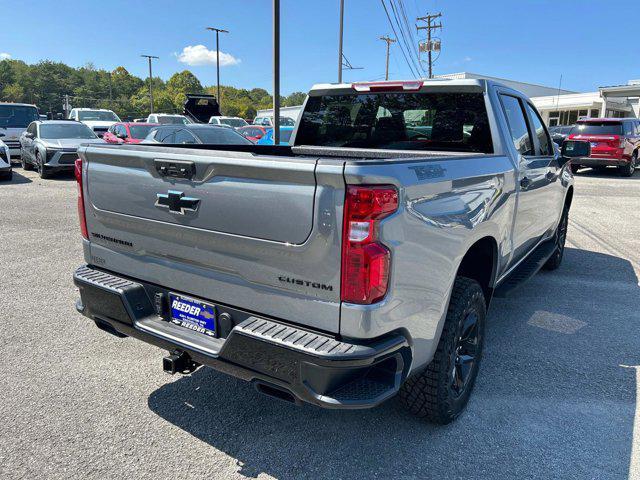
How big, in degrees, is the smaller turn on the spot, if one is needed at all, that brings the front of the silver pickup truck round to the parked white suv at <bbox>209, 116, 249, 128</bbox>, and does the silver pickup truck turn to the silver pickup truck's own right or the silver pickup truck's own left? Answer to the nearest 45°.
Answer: approximately 45° to the silver pickup truck's own left

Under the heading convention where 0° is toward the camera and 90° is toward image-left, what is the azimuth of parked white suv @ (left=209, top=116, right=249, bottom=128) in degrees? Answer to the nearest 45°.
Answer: approximately 315°

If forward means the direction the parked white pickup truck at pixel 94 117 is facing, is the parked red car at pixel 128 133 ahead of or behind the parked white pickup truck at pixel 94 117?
ahead

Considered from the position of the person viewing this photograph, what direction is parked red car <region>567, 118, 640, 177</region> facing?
facing away from the viewer and to the right of the viewer

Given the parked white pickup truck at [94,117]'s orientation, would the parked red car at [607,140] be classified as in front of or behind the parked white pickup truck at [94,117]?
in front

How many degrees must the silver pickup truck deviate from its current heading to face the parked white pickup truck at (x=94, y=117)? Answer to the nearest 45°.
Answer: approximately 90° to its left

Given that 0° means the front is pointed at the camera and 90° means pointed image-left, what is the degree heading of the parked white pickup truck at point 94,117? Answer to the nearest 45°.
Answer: approximately 315°

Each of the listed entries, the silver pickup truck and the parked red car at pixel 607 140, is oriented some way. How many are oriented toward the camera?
0

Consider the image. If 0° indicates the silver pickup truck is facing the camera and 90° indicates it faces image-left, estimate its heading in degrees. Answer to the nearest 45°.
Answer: approximately 225°

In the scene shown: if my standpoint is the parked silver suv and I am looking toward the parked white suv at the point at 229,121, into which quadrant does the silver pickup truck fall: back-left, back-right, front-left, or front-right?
back-right
